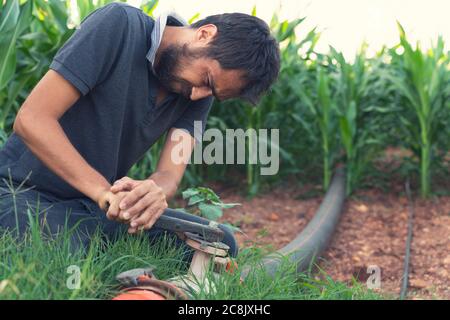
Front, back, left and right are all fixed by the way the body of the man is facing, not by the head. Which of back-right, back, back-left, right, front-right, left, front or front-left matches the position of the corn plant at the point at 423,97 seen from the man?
left

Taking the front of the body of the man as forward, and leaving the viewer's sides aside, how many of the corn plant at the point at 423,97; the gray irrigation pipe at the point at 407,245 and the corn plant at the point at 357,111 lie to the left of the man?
3

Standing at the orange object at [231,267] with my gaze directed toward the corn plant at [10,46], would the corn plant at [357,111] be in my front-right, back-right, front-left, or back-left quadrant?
front-right

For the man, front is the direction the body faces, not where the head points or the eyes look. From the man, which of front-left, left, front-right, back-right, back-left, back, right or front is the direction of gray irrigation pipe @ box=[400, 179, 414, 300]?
left

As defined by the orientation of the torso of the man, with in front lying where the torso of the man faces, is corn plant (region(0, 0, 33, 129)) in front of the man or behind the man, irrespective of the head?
behind

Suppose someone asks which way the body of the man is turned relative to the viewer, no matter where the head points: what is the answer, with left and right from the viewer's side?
facing the viewer and to the right of the viewer
